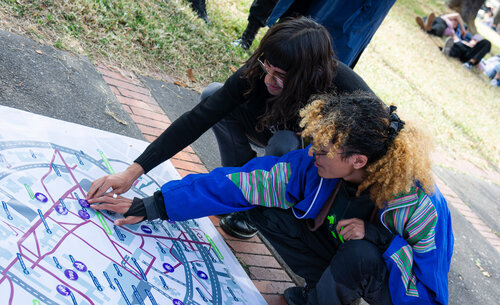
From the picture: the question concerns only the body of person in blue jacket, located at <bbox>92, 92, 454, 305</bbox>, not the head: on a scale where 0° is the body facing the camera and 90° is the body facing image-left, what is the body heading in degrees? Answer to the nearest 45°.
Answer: approximately 45°

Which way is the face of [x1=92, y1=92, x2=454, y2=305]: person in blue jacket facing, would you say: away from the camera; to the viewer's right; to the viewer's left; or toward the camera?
to the viewer's left

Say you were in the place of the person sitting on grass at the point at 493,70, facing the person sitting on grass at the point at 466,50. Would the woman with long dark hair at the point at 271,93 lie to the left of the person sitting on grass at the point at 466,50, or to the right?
left

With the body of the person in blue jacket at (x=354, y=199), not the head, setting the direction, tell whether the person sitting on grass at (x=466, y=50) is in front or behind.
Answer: behind

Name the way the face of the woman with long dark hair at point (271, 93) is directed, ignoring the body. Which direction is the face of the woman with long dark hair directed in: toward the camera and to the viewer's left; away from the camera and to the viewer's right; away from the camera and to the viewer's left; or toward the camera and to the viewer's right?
toward the camera and to the viewer's left
